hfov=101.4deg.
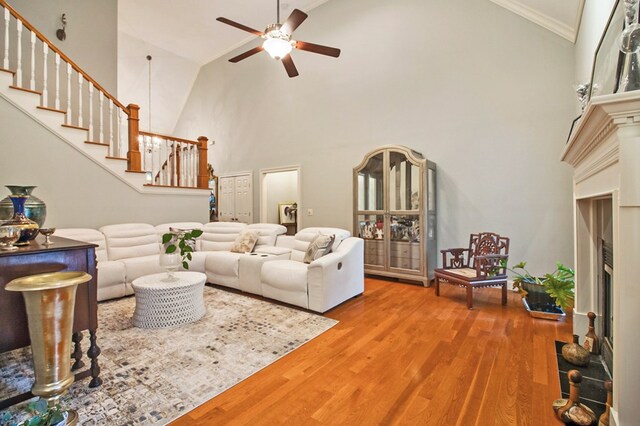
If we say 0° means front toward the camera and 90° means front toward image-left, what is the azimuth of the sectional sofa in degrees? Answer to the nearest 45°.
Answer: approximately 0°

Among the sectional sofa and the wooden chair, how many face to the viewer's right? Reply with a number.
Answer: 0

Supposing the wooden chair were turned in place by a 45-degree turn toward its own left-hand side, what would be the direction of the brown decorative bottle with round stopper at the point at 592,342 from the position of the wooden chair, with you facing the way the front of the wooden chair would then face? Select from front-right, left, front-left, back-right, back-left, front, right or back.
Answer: front-left

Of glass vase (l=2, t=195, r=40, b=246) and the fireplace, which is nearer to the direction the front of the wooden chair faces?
the glass vase

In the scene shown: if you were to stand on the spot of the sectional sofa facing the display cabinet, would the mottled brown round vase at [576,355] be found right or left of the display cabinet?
right

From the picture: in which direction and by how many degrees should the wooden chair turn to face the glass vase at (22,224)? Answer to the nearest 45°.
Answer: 0° — it already faces it

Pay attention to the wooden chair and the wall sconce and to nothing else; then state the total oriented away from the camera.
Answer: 0

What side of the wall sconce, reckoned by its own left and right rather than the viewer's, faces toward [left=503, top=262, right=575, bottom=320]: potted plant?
front

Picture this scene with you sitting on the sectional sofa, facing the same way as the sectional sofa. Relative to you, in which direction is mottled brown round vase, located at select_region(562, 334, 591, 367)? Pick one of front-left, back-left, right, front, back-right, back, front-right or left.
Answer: front-left

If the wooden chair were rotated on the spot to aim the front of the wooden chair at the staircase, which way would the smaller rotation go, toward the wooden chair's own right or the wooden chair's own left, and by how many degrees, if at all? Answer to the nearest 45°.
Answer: approximately 45° to the wooden chair's own right

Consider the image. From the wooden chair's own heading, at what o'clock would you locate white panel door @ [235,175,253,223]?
The white panel door is roughly at 2 o'clock from the wooden chair.

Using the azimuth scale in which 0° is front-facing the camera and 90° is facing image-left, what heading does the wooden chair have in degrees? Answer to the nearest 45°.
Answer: approximately 45°

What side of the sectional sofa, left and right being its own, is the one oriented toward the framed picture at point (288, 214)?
back

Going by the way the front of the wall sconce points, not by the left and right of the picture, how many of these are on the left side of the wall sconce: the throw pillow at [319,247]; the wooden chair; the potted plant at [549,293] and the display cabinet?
4
